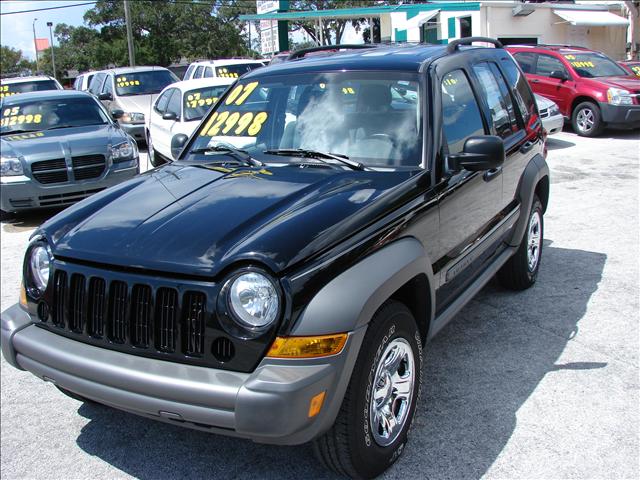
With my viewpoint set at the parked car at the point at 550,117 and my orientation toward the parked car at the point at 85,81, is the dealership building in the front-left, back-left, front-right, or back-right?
front-right

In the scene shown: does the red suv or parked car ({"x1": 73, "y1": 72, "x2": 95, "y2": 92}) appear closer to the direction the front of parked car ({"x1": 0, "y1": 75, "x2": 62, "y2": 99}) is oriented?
the red suv

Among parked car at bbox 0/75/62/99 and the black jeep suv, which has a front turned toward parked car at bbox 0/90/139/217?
parked car at bbox 0/75/62/99

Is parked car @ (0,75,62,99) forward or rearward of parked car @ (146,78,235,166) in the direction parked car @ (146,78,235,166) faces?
rearward

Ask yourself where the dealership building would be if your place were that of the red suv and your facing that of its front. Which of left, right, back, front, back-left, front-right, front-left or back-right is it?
back-left

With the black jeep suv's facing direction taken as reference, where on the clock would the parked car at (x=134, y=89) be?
The parked car is roughly at 4 o'clock from the black jeep suv.

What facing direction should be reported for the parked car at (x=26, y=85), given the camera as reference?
facing the viewer

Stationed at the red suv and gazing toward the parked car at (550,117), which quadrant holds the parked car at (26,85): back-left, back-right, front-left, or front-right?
front-right

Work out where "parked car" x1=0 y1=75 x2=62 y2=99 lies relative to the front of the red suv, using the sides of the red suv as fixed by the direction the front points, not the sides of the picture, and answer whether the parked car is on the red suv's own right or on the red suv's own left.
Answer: on the red suv's own right

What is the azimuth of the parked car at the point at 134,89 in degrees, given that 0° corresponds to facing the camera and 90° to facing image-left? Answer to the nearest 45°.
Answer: approximately 315°

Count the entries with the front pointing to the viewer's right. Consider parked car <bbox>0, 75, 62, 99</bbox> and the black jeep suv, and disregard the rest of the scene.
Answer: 0

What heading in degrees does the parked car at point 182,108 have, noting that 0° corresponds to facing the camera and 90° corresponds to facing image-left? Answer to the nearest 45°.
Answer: approximately 315°

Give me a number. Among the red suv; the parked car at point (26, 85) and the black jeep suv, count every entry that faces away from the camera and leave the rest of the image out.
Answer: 0

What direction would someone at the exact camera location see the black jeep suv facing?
facing the viewer and to the left of the viewer
